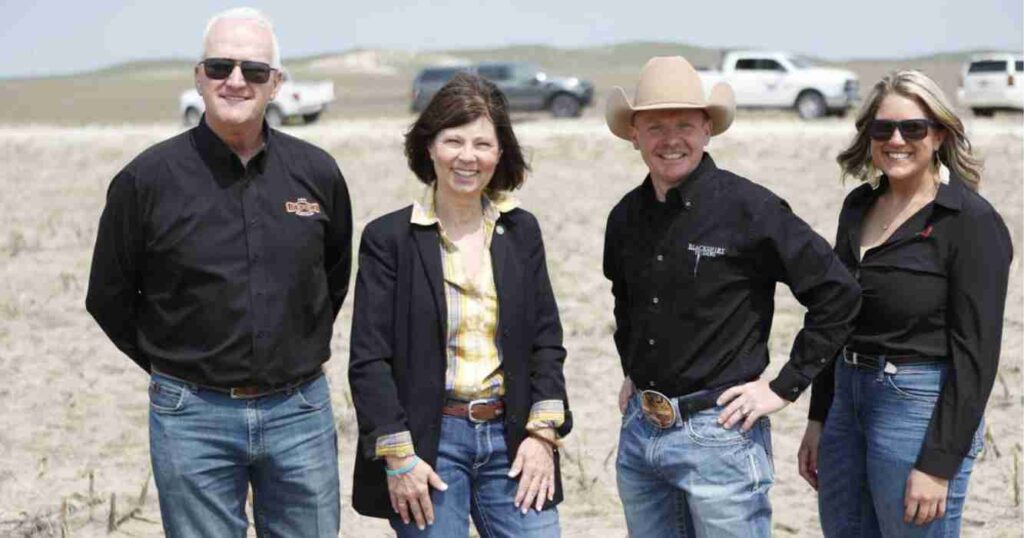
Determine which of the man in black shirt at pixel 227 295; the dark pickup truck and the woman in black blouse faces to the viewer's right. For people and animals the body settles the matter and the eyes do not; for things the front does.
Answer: the dark pickup truck

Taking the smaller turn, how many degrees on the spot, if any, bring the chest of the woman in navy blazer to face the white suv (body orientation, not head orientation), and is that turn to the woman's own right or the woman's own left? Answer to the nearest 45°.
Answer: approximately 135° to the woman's own left

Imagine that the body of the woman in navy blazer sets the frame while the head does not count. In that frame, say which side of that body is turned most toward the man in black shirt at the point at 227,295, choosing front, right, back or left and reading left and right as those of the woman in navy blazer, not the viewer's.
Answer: right

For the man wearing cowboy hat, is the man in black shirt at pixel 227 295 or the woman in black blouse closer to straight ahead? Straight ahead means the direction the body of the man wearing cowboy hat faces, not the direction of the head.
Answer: the man in black shirt

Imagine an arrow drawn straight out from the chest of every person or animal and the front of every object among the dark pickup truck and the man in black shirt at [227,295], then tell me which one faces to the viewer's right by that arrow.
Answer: the dark pickup truck

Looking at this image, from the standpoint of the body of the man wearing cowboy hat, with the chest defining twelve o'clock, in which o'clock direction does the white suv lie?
The white suv is roughly at 5 o'clock from the man wearing cowboy hat.
